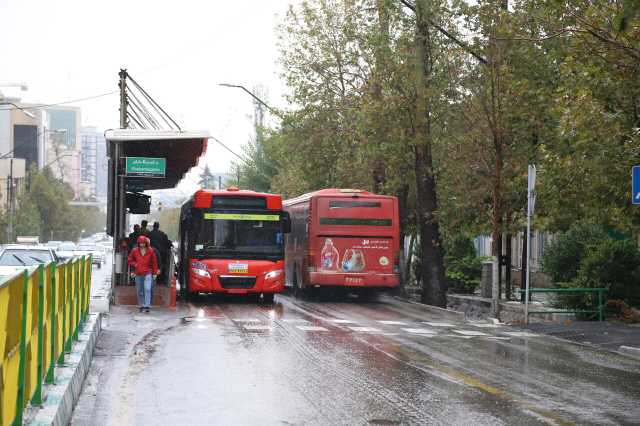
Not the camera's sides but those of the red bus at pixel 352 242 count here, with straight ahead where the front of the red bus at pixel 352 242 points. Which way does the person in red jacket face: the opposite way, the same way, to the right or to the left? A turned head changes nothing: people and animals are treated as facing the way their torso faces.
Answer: the opposite way

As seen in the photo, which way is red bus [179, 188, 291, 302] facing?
toward the camera

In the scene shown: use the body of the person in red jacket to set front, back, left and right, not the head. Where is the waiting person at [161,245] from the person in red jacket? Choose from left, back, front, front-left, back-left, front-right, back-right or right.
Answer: back

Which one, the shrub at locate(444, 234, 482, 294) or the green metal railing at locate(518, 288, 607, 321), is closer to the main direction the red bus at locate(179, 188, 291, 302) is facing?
the green metal railing

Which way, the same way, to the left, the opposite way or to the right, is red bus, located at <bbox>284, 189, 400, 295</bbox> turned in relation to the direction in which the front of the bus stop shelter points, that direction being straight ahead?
to the left

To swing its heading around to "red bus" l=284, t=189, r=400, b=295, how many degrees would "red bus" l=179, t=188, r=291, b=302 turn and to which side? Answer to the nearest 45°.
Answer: approximately 135° to its left

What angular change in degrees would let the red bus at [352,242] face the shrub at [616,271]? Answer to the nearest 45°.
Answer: approximately 135° to its right

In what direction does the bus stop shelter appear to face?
to the viewer's right

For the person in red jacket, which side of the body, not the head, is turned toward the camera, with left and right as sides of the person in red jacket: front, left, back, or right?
front

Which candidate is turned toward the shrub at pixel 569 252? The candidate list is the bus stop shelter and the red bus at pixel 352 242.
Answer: the bus stop shelter

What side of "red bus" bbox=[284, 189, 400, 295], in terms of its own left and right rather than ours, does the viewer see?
back

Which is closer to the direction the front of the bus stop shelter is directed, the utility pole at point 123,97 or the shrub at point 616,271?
the shrub
